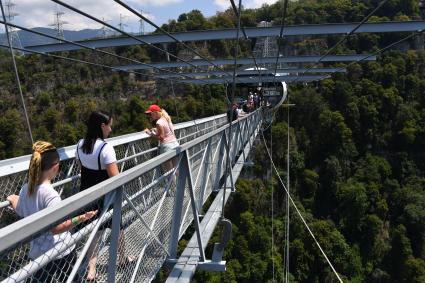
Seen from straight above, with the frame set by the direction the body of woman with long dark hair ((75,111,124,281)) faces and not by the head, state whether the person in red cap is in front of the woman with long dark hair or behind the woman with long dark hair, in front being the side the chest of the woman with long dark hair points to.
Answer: in front

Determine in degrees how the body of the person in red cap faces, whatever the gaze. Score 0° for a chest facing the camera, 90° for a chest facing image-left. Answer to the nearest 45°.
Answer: approximately 90°

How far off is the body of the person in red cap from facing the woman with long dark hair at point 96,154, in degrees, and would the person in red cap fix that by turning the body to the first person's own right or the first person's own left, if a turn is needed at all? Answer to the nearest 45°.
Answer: approximately 90° to the first person's own left
